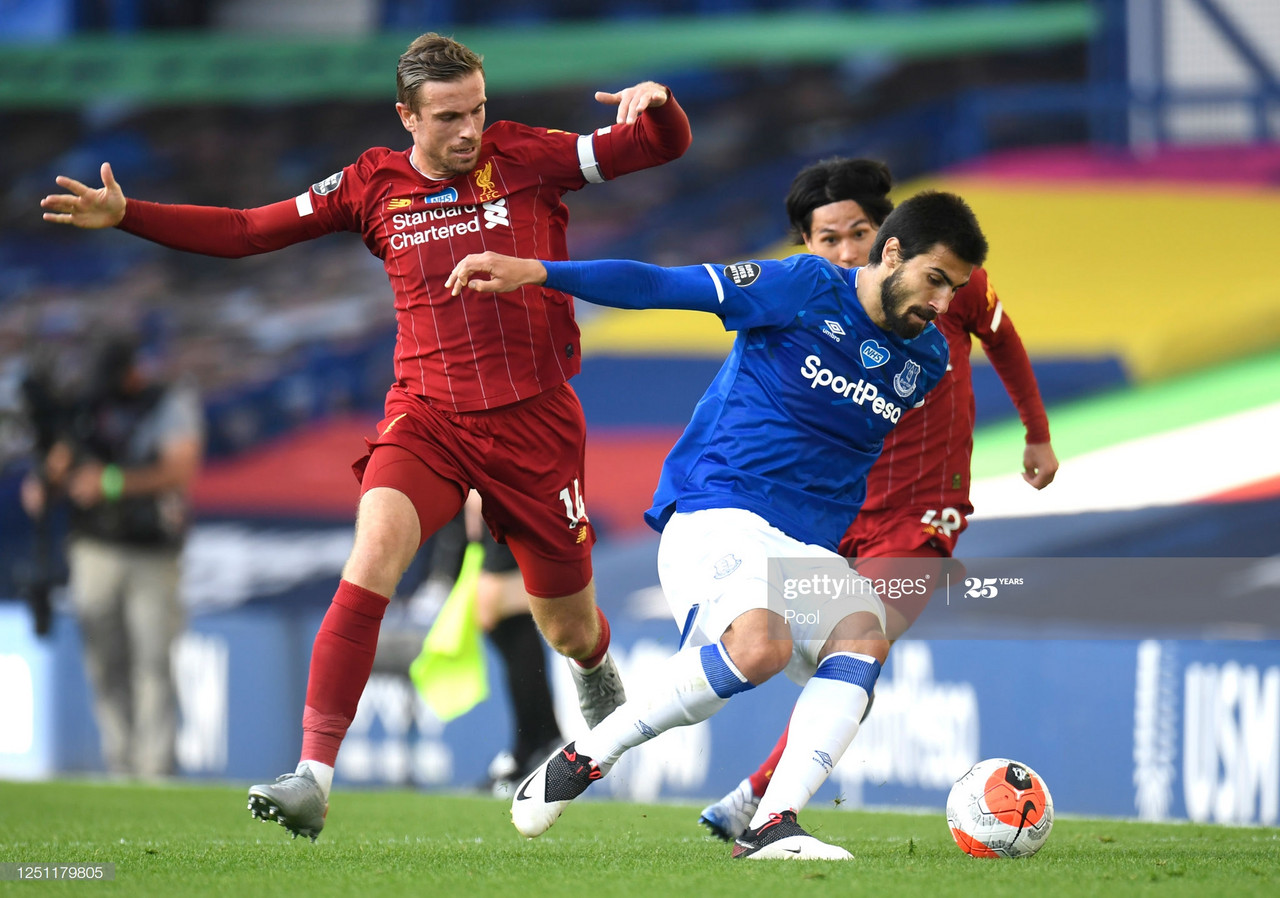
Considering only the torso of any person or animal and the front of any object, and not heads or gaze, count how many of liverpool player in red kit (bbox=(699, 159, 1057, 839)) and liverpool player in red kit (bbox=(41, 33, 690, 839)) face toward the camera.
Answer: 2

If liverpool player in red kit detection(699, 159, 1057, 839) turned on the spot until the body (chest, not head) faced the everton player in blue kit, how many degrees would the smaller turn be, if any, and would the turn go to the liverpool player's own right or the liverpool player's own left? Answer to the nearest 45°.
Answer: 0° — they already face them

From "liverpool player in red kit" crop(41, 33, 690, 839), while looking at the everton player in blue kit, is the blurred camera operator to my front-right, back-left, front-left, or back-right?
back-left

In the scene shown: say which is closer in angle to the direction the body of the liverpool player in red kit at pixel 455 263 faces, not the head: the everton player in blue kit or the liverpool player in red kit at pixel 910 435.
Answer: the everton player in blue kit

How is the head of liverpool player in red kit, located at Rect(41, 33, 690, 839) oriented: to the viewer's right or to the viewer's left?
to the viewer's right

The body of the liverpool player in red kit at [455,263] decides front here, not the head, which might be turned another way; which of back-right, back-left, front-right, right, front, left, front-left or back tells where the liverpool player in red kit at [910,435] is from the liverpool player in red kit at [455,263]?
left

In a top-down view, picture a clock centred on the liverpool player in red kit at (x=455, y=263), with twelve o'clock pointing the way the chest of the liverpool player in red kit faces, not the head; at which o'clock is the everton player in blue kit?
The everton player in blue kit is roughly at 10 o'clock from the liverpool player in red kit.

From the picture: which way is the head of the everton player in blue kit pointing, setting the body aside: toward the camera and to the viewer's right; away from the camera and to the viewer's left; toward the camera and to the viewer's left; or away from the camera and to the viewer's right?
toward the camera and to the viewer's right
